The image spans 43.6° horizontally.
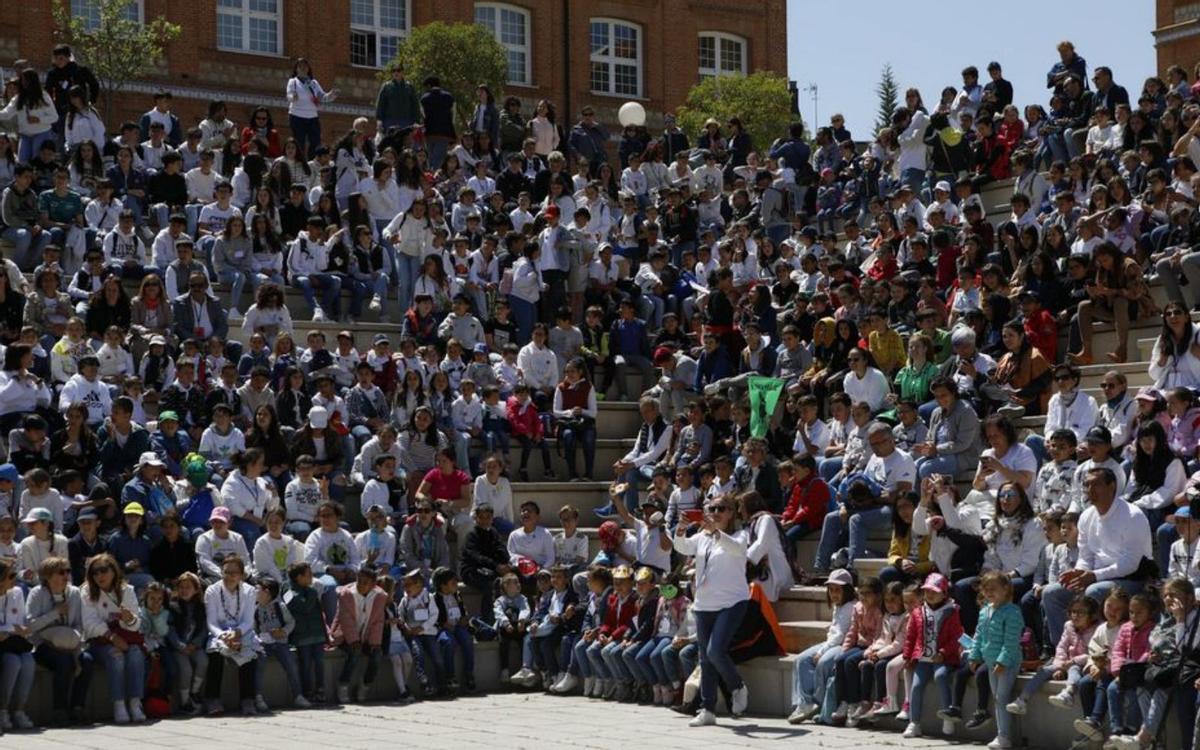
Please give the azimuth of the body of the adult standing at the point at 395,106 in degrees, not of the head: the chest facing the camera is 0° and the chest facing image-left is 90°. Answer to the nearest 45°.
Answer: approximately 0°

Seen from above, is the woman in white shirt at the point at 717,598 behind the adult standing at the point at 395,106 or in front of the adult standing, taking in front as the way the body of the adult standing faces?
in front

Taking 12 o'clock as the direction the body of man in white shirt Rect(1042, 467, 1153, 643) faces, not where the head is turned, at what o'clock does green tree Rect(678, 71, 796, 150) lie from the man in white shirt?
The green tree is roughly at 4 o'clock from the man in white shirt.

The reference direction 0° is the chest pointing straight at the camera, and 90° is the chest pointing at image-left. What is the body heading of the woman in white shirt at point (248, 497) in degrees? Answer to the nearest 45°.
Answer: approximately 315°

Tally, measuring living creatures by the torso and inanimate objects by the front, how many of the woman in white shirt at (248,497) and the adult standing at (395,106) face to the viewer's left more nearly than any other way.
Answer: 0

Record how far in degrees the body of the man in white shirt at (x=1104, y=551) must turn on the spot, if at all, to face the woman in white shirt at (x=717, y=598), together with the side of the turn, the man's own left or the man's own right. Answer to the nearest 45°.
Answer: approximately 45° to the man's own right

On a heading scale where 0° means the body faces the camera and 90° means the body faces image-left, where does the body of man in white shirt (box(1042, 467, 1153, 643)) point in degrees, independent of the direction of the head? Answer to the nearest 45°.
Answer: approximately 45°

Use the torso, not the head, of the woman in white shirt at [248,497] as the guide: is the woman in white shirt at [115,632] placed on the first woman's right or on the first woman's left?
on the first woman's right

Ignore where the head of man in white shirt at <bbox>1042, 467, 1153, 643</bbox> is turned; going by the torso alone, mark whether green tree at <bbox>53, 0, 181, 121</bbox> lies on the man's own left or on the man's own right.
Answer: on the man's own right
